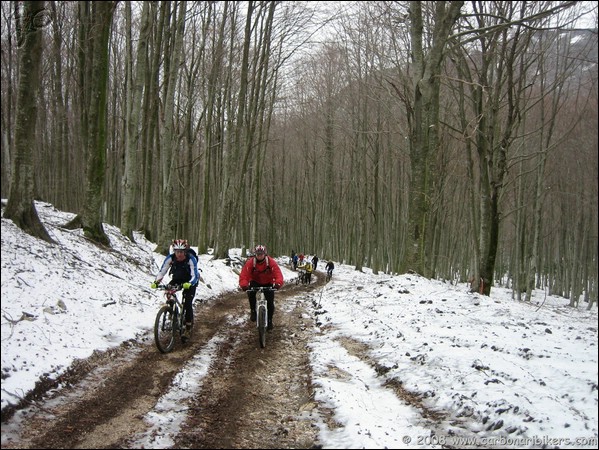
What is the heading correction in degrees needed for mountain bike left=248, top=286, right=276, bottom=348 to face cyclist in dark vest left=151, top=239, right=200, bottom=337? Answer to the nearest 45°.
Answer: approximately 90° to its right

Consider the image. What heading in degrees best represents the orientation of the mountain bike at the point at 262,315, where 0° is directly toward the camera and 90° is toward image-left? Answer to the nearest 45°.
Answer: approximately 0°

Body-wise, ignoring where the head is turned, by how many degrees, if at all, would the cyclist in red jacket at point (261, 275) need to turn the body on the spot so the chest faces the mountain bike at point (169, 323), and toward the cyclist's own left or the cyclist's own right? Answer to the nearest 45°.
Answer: approximately 45° to the cyclist's own right

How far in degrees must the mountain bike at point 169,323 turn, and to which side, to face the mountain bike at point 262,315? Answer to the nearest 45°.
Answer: approximately 135° to its left

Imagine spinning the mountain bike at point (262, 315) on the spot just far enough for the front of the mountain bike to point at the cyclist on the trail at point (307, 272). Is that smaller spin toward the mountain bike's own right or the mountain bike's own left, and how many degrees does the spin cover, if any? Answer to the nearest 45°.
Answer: approximately 180°

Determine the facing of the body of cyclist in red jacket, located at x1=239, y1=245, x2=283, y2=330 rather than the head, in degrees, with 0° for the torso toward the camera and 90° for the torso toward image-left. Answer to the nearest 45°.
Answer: approximately 0°

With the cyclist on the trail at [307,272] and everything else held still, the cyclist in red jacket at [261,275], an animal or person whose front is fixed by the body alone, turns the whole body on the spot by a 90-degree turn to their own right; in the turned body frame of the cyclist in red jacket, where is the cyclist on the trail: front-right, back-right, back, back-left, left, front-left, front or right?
right

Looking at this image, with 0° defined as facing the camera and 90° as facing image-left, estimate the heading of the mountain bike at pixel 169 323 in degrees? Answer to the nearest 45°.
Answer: approximately 45°
